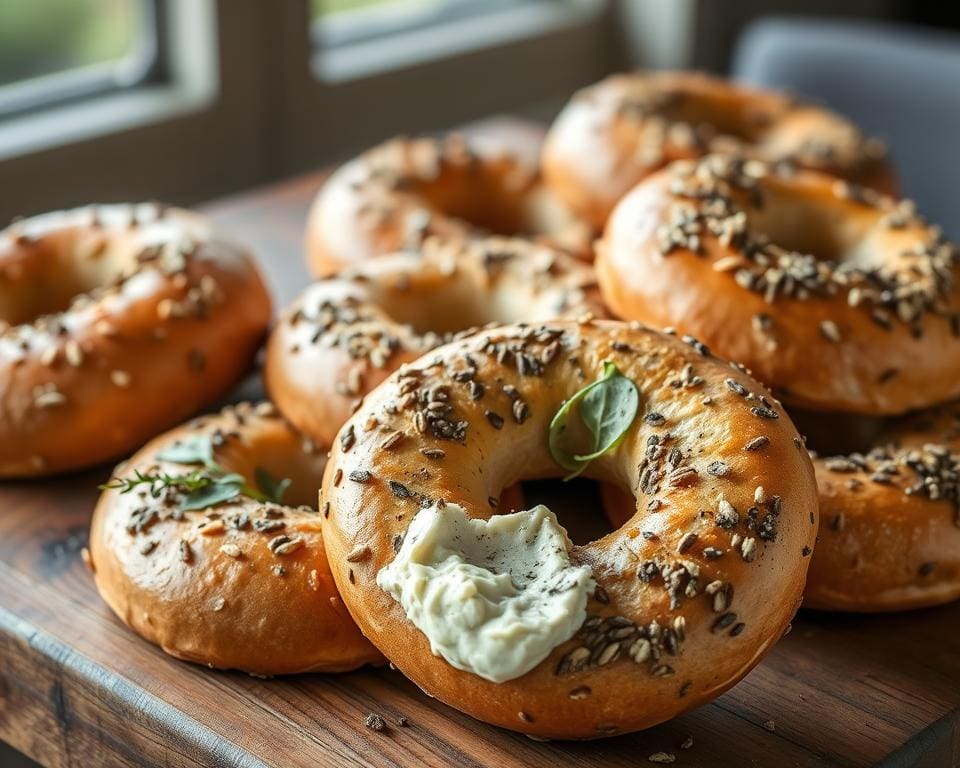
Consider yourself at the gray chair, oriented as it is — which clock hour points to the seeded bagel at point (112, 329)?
The seeded bagel is roughly at 1 o'clock from the gray chair.

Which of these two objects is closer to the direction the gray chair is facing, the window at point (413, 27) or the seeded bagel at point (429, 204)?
the seeded bagel

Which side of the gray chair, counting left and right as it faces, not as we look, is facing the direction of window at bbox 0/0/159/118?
right

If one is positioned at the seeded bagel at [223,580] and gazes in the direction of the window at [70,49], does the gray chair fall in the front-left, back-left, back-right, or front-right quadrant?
front-right

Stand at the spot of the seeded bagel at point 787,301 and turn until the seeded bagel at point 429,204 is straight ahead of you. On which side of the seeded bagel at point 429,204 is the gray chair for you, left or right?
right

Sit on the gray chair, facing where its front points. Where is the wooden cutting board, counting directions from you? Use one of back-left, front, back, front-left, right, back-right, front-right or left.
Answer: front

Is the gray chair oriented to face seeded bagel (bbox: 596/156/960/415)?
yes

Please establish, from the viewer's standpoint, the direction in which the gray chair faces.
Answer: facing the viewer

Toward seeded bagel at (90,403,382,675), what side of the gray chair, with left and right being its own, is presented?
front

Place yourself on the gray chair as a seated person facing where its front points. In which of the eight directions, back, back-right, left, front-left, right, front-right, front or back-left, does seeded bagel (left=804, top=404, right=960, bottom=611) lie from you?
front

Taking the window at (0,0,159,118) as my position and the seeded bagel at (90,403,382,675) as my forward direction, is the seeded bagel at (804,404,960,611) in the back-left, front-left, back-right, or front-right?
front-left

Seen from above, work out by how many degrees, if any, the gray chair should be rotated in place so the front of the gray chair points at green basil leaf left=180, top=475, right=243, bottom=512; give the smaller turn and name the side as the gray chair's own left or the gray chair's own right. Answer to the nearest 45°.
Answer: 0° — it already faces it

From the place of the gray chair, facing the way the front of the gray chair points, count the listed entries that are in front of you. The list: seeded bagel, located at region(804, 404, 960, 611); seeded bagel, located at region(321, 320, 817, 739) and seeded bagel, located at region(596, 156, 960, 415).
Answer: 3
